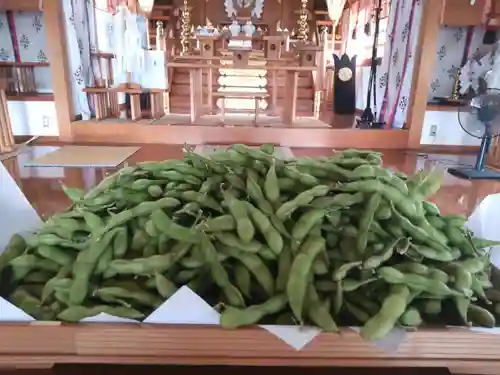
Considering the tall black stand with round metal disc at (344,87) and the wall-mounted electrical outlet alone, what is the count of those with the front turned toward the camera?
2

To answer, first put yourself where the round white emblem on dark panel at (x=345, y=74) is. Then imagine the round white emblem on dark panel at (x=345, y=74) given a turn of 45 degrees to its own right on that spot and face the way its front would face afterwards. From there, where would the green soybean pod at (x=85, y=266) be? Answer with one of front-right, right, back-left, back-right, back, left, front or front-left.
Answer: front-left

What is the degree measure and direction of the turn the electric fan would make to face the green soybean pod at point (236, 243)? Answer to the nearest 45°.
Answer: approximately 45° to its left

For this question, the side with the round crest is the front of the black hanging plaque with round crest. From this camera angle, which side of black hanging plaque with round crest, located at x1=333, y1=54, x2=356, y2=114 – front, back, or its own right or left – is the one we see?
front

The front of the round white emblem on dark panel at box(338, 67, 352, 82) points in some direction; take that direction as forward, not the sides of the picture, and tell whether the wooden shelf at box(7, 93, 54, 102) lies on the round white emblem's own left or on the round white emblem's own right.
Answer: on the round white emblem's own right

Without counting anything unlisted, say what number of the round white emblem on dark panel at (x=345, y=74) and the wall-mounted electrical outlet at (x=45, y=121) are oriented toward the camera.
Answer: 2

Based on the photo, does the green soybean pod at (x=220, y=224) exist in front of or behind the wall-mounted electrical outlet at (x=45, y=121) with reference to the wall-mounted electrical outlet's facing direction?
in front

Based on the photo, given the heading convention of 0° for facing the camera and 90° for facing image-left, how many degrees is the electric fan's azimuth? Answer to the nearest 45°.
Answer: approximately 45°

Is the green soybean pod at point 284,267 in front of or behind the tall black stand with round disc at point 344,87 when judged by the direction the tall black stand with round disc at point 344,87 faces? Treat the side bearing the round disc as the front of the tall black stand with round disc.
in front

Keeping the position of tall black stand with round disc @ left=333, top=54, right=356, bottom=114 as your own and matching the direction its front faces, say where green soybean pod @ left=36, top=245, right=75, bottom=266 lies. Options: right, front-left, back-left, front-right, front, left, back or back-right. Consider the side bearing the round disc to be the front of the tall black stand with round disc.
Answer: front

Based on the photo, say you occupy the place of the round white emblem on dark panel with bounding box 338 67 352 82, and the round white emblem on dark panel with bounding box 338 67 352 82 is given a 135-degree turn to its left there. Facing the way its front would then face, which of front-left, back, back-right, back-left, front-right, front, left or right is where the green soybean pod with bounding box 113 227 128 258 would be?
back-right

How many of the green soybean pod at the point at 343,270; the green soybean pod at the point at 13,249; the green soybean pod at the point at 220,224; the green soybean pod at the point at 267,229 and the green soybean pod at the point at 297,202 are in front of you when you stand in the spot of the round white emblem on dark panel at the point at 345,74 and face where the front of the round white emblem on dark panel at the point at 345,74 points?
5

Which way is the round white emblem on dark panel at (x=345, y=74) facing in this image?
toward the camera

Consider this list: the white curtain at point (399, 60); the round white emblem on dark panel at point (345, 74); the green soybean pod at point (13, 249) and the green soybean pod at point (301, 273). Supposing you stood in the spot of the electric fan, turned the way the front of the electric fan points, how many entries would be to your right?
2

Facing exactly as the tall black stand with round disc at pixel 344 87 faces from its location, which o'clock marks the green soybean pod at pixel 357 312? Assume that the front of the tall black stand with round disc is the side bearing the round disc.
The green soybean pod is roughly at 12 o'clock from the tall black stand with round disc.

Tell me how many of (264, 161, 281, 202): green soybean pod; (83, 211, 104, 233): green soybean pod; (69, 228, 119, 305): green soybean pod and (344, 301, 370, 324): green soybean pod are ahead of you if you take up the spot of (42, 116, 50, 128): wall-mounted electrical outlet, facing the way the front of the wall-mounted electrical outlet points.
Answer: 4

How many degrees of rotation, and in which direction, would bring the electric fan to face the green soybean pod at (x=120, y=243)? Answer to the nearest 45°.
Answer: approximately 45° to its left

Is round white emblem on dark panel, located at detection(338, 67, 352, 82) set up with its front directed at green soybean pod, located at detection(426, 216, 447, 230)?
yes
